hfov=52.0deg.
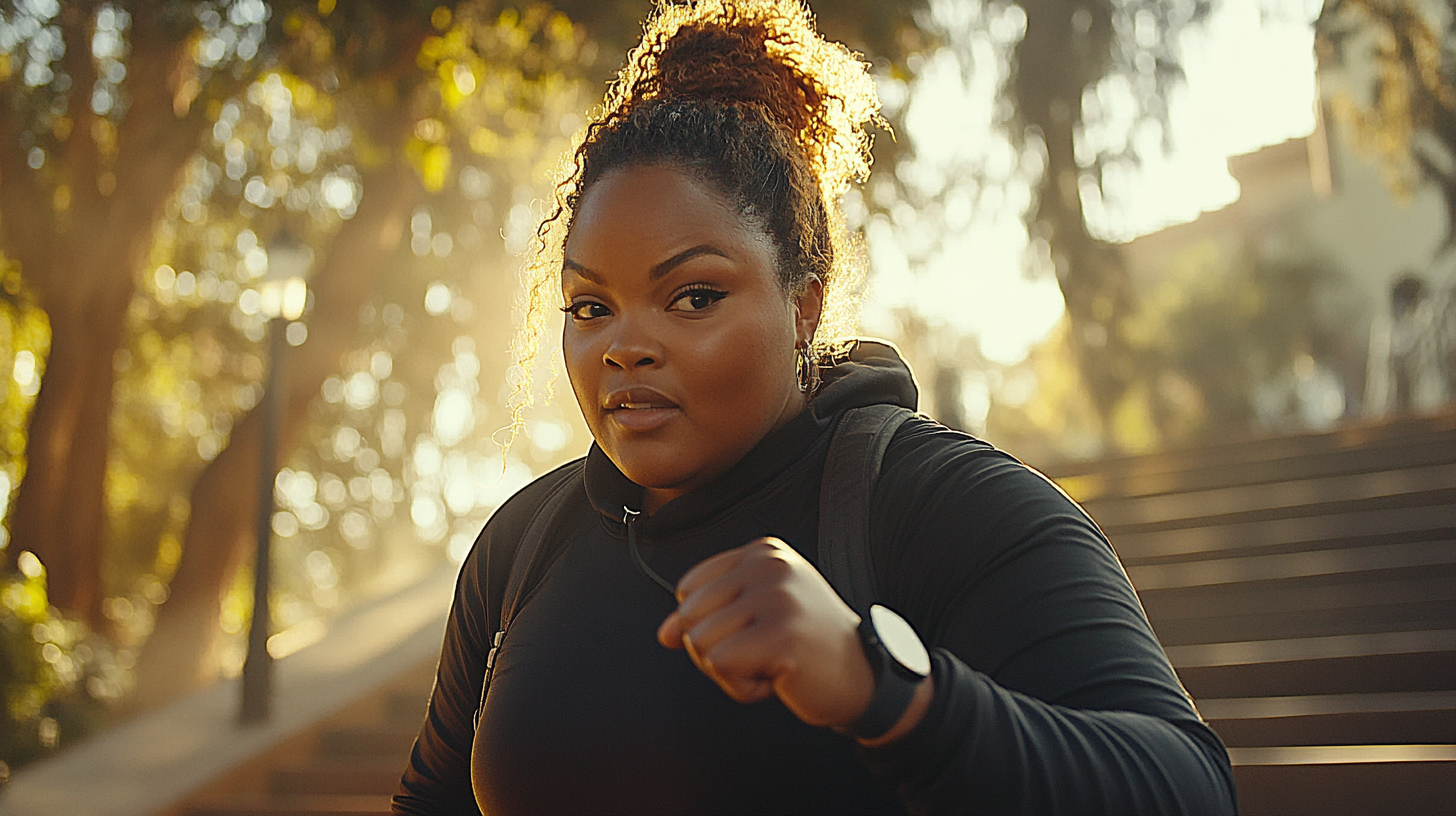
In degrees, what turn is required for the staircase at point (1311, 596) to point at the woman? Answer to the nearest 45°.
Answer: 0° — it already faces them

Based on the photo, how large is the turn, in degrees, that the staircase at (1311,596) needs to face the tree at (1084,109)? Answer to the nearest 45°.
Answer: approximately 180°

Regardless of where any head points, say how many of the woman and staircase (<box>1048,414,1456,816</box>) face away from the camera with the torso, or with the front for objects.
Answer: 0

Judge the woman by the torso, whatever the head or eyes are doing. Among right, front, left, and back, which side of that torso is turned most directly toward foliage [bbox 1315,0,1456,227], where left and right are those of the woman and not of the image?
back

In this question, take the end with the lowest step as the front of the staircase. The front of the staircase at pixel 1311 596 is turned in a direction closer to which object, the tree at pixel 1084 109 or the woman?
the woman

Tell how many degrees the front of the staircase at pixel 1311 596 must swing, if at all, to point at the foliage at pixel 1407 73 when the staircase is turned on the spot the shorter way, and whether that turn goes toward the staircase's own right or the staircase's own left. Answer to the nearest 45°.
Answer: approximately 180°

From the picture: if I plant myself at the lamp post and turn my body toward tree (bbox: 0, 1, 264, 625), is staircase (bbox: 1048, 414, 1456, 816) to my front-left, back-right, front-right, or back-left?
back-right

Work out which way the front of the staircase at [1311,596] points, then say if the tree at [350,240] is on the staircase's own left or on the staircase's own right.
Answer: on the staircase's own right

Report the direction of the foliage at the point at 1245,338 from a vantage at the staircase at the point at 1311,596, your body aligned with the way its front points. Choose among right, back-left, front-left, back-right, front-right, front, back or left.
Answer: back

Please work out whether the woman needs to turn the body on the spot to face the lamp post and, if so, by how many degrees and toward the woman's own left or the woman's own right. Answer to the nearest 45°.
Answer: approximately 90° to the woman's own right

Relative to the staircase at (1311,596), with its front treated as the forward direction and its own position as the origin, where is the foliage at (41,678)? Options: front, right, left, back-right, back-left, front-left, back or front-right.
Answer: right

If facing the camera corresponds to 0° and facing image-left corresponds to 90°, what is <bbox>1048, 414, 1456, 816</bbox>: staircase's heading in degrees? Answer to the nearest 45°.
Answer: approximately 0°

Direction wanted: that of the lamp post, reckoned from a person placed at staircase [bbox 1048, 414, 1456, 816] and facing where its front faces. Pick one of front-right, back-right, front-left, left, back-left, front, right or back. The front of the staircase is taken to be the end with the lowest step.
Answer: right
